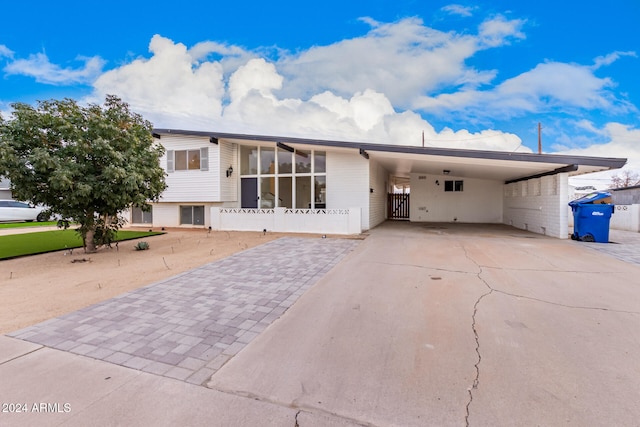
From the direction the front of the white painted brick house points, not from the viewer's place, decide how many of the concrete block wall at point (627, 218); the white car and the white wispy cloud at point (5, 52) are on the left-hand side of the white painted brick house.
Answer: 1

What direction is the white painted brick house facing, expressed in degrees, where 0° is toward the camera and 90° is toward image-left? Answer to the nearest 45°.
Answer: approximately 0°

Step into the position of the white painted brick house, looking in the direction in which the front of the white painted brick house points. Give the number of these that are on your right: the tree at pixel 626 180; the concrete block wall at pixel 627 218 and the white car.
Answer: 1

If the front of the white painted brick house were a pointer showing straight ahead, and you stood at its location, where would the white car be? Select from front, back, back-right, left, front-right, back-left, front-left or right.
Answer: right
